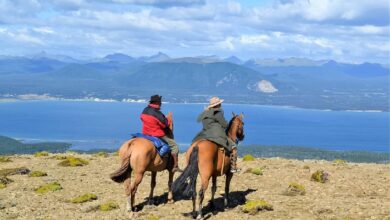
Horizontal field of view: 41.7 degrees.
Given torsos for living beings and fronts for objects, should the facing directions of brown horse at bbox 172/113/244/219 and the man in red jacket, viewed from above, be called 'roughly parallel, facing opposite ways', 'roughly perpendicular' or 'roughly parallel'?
roughly parallel

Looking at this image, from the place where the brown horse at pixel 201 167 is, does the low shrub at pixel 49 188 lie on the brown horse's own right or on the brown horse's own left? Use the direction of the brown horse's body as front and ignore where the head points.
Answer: on the brown horse's own left

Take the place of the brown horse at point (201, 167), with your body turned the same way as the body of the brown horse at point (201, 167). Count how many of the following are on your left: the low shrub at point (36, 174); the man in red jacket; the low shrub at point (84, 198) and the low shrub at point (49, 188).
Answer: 4

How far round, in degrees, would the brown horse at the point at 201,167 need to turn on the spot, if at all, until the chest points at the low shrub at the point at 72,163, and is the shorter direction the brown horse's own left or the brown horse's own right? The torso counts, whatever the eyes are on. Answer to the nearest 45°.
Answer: approximately 90° to the brown horse's own left

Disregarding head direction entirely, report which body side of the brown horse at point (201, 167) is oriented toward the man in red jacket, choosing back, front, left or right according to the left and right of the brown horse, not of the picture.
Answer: left

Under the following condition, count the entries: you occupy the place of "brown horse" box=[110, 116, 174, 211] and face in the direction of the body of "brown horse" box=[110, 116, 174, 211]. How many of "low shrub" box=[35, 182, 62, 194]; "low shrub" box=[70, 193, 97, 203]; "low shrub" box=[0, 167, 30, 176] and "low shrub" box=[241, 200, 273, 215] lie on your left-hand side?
3

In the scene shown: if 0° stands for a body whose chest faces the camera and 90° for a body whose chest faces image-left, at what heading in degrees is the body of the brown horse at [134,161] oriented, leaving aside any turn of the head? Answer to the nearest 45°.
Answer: approximately 225°

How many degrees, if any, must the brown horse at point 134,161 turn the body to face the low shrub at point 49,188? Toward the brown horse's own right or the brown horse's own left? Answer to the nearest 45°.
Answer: approximately 90° to the brown horse's own left

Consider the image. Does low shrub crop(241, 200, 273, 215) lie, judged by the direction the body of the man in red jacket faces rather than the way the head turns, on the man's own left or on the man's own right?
on the man's own right

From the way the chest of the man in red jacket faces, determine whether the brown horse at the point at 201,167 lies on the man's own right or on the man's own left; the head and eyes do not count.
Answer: on the man's own right

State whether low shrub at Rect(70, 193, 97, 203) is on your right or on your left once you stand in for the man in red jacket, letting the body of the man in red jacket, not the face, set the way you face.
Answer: on your left

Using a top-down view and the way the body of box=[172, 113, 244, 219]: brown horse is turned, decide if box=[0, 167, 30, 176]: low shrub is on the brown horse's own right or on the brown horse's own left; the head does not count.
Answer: on the brown horse's own left

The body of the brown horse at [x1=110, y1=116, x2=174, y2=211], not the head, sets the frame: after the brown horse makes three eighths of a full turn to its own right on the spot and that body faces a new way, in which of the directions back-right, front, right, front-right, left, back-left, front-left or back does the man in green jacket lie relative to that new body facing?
left

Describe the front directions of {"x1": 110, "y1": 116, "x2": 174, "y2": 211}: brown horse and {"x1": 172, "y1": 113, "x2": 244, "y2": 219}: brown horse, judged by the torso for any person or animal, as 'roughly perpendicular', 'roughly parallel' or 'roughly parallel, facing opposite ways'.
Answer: roughly parallel

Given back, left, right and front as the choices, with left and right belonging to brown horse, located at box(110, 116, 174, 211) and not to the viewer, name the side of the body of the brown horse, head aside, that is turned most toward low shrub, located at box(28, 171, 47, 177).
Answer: left

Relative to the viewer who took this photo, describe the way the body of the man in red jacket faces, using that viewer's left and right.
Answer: facing away from the viewer and to the right of the viewer
